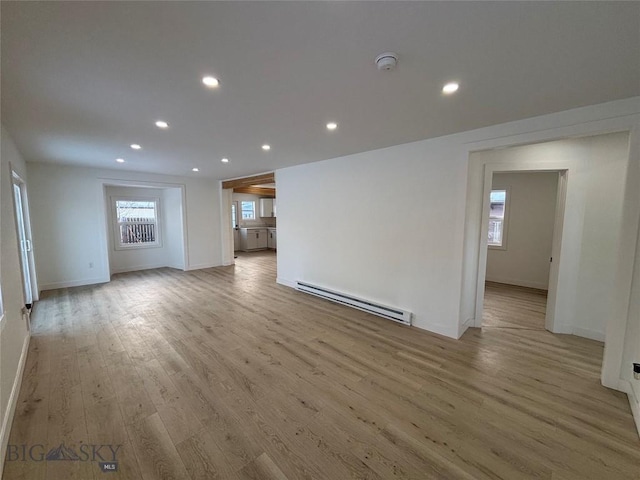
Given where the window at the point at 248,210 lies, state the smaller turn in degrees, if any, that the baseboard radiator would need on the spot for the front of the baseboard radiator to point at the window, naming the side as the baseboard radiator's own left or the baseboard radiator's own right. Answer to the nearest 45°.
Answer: approximately 90° to the baseboard radiator's own right

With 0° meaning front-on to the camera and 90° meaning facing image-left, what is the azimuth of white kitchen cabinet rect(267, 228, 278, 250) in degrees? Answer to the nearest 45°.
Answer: approximately 45°

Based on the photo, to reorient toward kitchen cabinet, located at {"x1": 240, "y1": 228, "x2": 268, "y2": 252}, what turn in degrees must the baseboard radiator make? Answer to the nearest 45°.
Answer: approximately 90° to its right

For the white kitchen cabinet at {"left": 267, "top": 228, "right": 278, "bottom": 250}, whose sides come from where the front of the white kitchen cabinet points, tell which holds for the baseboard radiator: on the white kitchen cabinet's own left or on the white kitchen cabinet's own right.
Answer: on the white kitchen cabinet's own left

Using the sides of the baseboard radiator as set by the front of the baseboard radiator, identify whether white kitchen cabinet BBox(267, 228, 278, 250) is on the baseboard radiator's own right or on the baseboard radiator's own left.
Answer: on the baseboard radiator's own right

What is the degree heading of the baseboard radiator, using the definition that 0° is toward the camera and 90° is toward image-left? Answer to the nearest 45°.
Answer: approximately 45°
